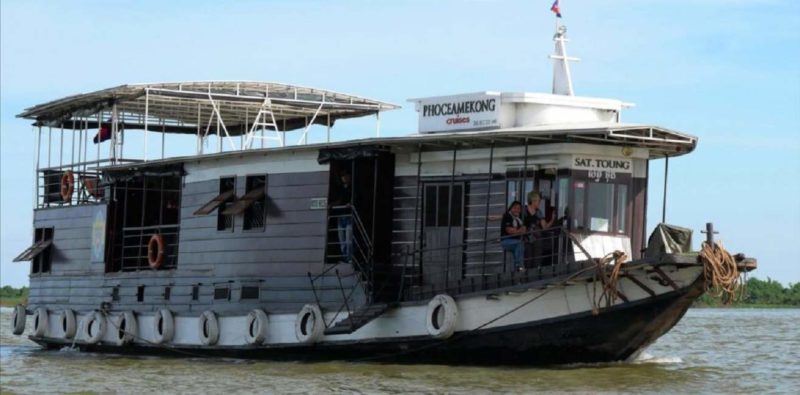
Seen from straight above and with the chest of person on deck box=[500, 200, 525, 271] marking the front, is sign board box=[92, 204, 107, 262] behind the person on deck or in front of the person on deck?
behind

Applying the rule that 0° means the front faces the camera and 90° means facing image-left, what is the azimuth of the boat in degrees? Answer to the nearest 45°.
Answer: approximately 315°

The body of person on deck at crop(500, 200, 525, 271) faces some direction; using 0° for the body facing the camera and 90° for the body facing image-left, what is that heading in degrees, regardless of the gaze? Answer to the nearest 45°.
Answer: approximately 315°
